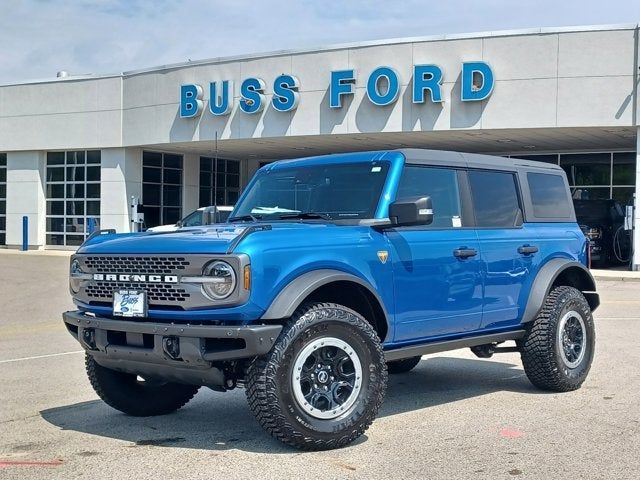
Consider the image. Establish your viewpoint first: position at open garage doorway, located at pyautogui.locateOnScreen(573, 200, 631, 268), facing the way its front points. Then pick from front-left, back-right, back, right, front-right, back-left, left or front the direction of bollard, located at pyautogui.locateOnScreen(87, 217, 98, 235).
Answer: front-right

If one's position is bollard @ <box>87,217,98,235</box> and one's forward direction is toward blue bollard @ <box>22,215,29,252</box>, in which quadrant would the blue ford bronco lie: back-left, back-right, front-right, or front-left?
back-left

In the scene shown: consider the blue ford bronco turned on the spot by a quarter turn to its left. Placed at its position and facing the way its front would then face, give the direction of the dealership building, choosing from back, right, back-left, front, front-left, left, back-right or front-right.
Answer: back-left

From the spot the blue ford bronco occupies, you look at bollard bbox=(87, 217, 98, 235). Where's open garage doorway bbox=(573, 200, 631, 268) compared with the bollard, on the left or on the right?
right

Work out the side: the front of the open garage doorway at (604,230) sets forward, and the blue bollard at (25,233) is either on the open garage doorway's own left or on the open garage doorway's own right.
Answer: on the open garage doorway's own right

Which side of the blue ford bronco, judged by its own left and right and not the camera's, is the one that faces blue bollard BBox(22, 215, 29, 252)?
right
